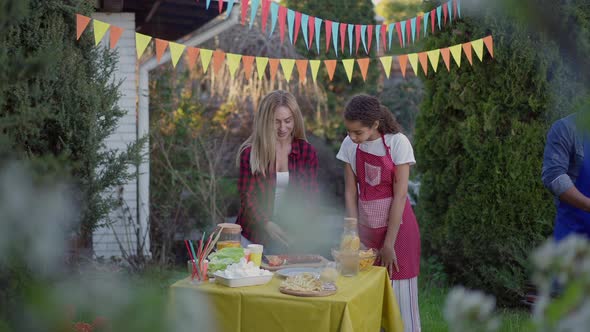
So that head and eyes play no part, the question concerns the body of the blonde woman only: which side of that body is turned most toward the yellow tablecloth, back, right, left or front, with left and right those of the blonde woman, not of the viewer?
front

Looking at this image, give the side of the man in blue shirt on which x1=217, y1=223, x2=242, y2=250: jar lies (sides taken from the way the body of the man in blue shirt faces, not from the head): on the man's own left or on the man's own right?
on the man's own right

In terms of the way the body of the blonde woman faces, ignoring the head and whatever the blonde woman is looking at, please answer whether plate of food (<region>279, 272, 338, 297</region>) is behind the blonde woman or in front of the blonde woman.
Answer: in front

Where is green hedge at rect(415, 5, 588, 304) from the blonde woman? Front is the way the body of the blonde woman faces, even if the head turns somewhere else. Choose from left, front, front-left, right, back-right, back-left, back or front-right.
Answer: back-left

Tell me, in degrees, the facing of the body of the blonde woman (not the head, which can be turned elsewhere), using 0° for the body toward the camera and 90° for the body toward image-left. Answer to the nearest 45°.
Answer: approximately 0°

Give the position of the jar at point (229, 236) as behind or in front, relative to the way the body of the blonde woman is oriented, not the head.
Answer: in front
